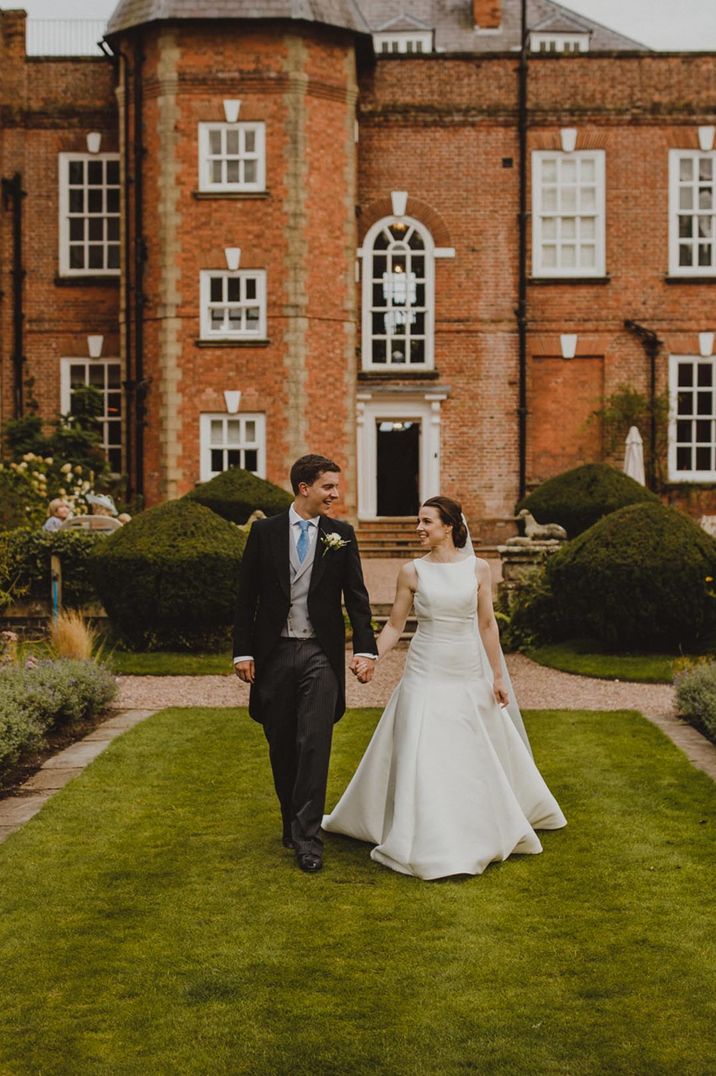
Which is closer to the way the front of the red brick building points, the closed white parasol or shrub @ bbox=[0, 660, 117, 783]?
the shrub

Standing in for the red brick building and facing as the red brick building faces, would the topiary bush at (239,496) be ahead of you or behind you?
ahead

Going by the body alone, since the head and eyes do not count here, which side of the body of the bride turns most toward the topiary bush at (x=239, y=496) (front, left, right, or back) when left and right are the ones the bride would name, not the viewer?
back

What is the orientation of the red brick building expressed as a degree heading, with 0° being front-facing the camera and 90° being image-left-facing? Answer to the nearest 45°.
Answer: approximately 0°

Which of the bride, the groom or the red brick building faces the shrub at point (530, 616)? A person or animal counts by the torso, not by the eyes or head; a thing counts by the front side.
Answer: the red brick building

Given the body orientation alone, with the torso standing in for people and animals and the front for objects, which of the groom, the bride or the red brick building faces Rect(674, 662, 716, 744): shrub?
the red brick building

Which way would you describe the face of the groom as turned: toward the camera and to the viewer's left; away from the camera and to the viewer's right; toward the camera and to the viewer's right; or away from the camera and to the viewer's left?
toward the camera and to the viewer's right

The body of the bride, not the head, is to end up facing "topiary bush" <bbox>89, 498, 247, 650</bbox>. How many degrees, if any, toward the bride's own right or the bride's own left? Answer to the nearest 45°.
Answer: approximately 180°

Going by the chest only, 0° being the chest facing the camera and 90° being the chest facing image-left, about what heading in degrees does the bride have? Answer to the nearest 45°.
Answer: approximately 0°

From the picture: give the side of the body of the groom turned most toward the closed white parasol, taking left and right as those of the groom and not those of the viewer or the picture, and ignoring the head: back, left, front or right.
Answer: back
